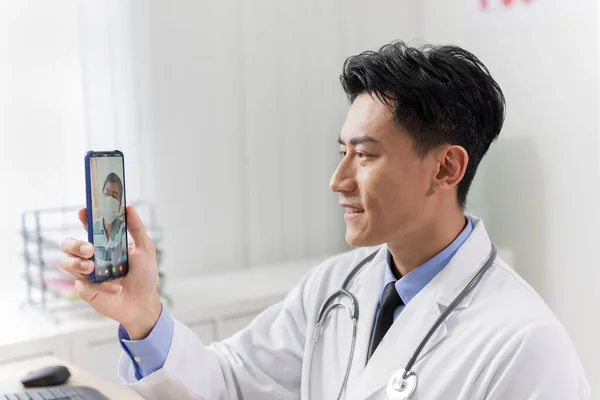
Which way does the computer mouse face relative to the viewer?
to the viewer's left

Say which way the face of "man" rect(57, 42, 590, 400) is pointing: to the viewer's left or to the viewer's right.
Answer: to the viewer's left

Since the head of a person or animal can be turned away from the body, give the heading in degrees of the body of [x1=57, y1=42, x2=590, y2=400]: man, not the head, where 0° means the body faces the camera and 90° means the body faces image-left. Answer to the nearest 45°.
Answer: approximately 45°
